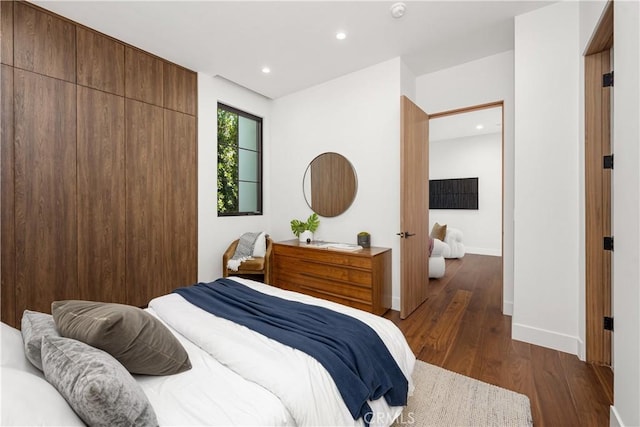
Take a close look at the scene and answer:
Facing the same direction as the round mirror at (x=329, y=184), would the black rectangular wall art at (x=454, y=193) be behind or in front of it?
behind

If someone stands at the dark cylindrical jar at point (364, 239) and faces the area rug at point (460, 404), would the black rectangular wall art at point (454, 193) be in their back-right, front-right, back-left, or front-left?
back-left

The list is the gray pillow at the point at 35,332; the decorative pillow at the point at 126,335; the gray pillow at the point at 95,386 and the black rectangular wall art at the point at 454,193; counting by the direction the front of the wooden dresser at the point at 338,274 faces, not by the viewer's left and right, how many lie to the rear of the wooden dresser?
1

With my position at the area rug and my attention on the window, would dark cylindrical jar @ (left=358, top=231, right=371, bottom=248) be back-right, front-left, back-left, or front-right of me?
front-right

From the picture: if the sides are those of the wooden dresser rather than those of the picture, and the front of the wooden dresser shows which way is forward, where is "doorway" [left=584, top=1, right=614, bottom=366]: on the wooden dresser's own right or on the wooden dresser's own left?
on the wooden dresser's own left

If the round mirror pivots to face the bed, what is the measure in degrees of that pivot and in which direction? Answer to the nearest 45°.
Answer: approximately 45° to its left

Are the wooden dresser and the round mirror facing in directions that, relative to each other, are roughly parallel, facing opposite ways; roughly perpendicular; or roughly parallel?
roughly parallel

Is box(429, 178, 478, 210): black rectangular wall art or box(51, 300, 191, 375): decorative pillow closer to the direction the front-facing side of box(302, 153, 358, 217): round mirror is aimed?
the decorative pillow

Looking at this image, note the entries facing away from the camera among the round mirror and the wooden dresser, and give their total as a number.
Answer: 0

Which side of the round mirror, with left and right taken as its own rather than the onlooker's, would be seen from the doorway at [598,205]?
left

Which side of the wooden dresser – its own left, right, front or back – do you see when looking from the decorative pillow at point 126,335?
front

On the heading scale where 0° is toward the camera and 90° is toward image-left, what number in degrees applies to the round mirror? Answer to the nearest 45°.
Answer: approximately 45°

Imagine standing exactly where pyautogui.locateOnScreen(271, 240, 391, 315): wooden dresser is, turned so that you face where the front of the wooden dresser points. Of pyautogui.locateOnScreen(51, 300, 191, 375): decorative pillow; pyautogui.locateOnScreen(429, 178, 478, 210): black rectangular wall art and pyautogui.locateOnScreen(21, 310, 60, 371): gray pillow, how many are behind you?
1
